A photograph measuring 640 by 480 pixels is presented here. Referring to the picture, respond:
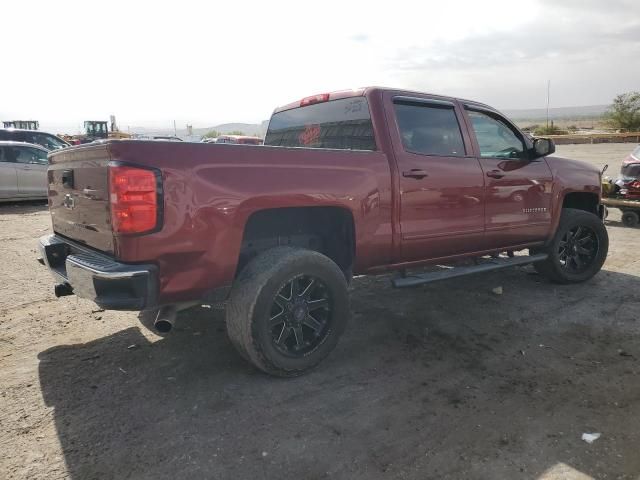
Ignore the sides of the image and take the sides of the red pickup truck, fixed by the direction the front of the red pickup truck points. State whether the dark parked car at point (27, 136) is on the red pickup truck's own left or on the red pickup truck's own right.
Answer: on the red pickup truck's own left

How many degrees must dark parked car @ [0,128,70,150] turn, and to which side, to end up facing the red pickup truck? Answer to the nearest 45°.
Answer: approximately 90° to its right

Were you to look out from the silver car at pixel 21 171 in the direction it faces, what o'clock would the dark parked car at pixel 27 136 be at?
The dark parked car is roughly at 9 o'clock from the silver car.

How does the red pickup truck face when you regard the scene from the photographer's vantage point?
facing away from the viewer and to the right of the viewer

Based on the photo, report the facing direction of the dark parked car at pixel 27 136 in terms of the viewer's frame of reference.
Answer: facing to the right of the viewer

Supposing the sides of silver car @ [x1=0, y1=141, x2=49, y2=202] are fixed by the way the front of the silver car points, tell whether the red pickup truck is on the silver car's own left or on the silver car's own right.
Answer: on the silver car's own right

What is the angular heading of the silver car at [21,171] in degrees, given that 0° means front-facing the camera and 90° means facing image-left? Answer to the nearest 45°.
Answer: approximately 270°

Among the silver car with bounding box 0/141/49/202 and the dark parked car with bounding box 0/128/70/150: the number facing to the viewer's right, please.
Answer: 2

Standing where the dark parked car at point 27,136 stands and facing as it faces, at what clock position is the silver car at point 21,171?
The silver car is roughly at 3 o'clock from the dark parked car.
